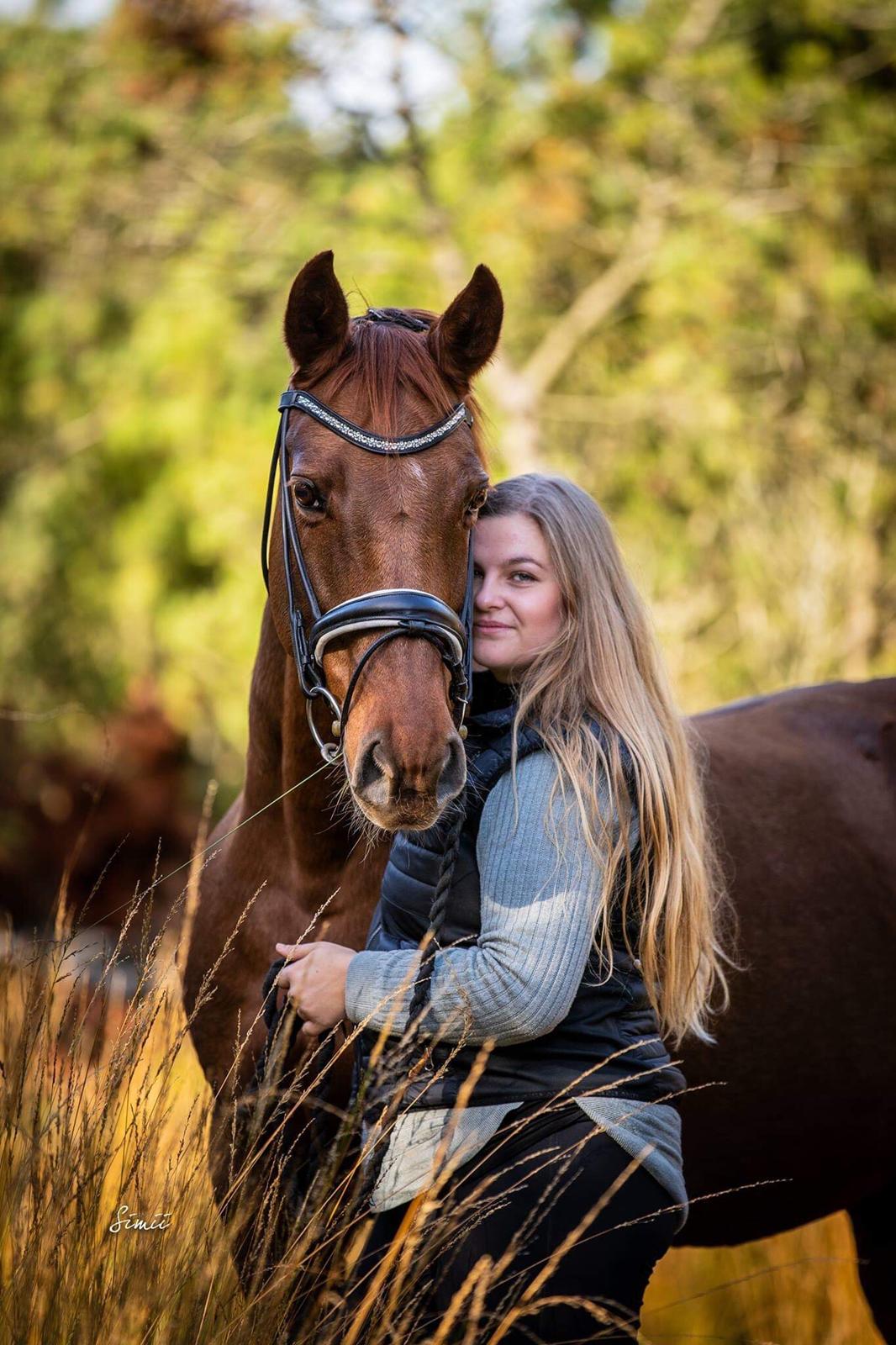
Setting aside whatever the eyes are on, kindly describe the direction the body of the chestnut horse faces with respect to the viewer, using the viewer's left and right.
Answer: facing the viewer and to the left of the viewer
